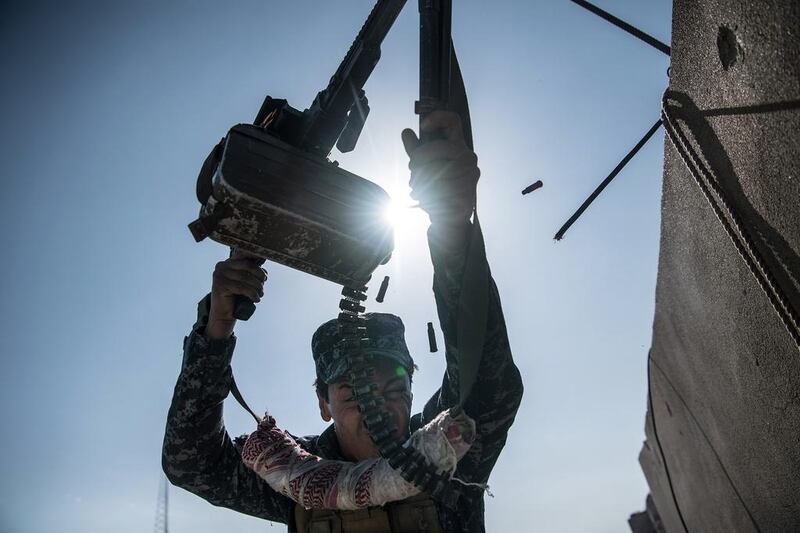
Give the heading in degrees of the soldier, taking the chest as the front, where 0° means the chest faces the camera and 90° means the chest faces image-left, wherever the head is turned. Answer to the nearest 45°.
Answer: approximately 315°

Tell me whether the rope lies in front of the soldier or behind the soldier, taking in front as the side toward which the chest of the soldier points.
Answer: in front
